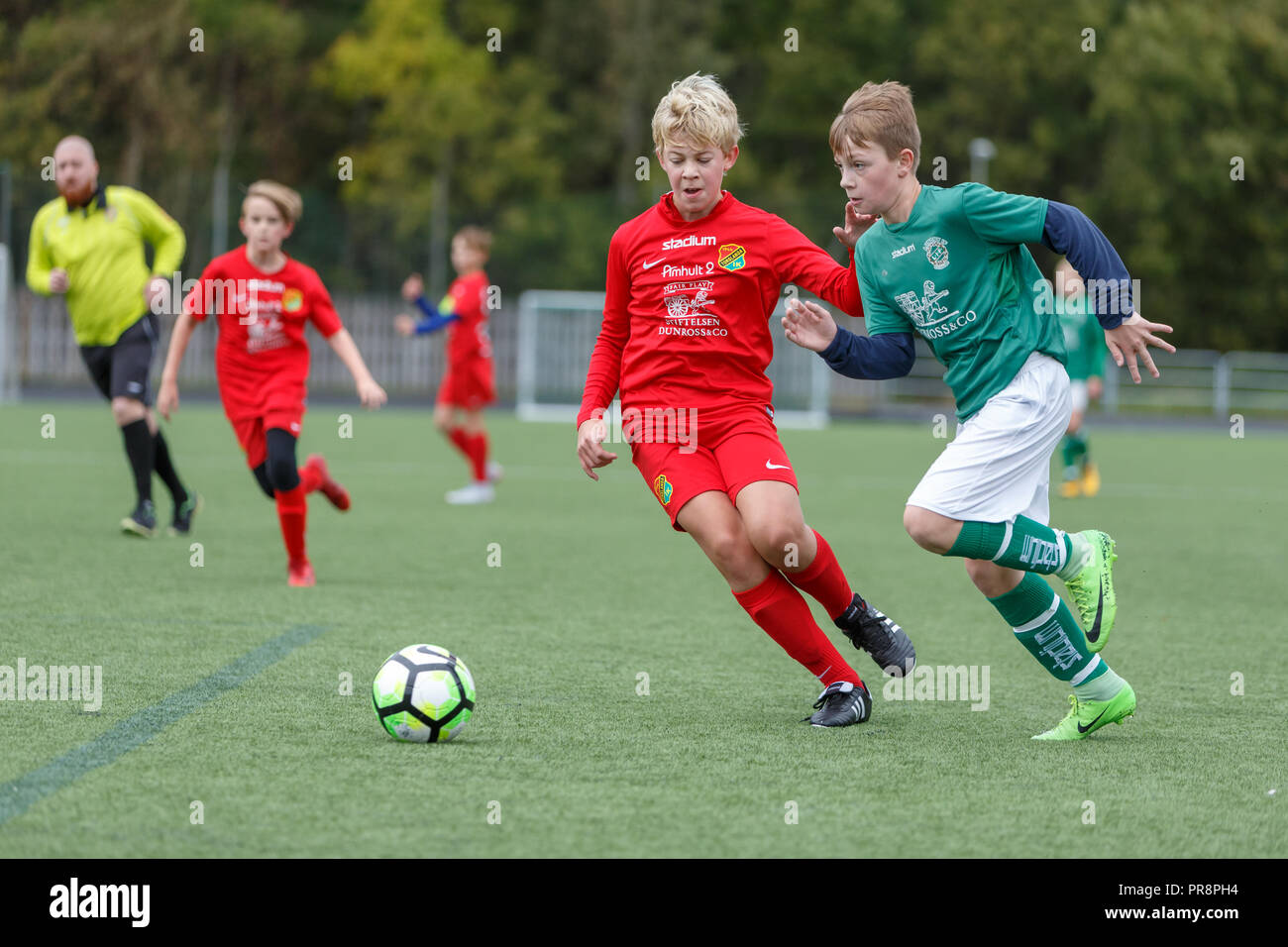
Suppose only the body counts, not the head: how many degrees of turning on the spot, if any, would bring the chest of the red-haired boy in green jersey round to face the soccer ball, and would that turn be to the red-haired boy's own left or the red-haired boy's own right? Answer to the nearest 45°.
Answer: approximately 45° to the red-haired boy's own right

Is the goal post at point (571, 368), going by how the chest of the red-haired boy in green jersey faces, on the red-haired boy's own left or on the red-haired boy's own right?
on the red-haired boy's own right

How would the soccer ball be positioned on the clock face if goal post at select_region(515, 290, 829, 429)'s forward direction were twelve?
The soccer ball is roughly at 12 o'clock from the goal post.

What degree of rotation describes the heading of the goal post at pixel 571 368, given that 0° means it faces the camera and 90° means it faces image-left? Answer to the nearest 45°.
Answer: approximately 0°

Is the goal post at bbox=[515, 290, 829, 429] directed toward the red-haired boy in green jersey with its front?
yes

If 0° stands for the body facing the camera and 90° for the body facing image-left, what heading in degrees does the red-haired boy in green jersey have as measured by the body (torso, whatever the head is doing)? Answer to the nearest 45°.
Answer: approximately 45°

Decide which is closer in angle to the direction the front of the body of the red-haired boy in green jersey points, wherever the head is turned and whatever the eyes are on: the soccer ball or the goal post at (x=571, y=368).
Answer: the soccer ball
